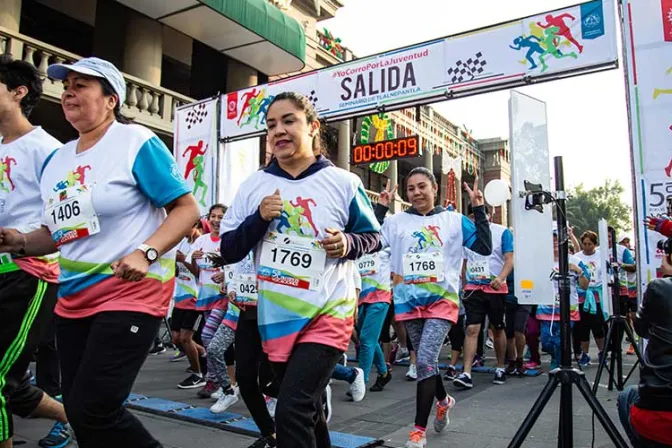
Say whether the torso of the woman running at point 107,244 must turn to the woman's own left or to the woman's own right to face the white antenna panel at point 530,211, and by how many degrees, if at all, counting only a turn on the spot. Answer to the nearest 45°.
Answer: approximately 135° to the woman's own left

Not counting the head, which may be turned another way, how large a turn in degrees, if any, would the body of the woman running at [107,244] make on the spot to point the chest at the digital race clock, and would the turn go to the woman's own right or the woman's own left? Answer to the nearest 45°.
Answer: approximately 180°

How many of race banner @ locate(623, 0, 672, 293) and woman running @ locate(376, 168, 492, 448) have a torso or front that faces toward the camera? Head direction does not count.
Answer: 2

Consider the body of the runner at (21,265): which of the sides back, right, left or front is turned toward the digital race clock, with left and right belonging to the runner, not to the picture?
back

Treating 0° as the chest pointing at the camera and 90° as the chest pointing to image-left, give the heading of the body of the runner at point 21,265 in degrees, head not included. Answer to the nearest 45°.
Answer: approximately 45°
